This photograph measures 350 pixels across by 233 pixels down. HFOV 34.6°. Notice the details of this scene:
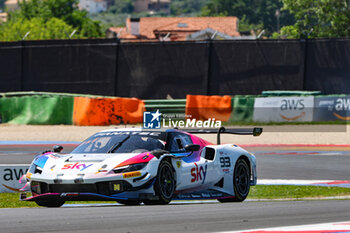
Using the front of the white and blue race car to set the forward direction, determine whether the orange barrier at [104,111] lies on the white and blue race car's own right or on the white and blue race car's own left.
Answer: on the white and blue race car's own right

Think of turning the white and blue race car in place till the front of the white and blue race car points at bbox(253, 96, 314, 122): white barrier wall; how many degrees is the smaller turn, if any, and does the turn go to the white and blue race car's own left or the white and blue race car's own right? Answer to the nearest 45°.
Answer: approximately 135° to the white and blue race car's own right

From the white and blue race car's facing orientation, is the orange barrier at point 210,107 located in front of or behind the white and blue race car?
behind

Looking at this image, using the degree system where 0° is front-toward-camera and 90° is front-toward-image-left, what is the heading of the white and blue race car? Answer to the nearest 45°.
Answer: approximately 45°

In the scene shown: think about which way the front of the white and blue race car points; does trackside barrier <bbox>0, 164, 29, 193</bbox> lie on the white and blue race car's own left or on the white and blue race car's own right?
on the white and blue race car's own right

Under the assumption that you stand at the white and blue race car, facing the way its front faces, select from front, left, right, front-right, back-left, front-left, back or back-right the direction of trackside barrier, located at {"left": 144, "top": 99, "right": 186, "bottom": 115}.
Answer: back-right

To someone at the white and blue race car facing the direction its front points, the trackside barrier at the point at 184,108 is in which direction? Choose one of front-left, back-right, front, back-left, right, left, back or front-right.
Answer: back-right

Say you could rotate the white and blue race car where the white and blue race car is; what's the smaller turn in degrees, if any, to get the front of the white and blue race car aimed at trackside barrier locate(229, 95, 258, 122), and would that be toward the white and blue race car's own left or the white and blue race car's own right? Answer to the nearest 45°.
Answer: approximately 135° to the white and blue race car's own right
